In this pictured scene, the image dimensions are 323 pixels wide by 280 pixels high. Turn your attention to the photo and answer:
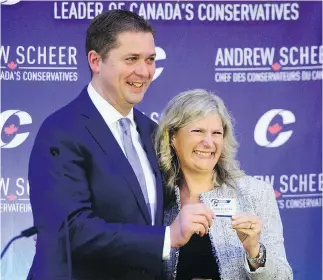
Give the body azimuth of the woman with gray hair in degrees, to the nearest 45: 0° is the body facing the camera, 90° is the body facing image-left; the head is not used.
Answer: approximately 45°

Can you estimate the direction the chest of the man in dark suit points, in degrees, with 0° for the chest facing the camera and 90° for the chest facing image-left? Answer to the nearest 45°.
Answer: approximately 315°

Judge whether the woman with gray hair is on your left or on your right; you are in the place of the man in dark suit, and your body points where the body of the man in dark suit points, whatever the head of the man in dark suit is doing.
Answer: on your left

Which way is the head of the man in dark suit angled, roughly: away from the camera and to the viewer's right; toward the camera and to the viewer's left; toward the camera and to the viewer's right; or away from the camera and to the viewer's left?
toward the camera and to the viewer's right
